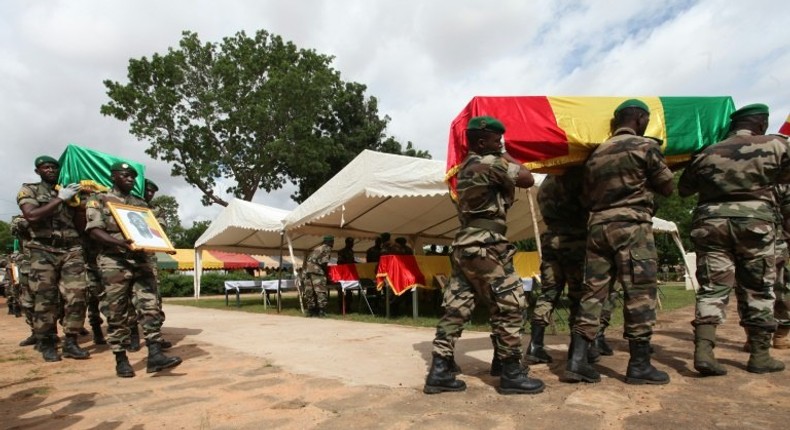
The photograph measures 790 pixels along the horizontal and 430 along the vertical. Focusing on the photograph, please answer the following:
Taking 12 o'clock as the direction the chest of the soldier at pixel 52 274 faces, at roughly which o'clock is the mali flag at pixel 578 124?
The mali flag is roughly at 12 o'clock from the soldier.

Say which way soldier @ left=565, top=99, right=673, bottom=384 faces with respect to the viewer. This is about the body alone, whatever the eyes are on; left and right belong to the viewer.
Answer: facing away from the viewer and to the right of the viewer

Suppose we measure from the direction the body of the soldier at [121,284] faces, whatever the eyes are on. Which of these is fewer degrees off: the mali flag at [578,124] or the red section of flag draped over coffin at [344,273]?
the mali flag

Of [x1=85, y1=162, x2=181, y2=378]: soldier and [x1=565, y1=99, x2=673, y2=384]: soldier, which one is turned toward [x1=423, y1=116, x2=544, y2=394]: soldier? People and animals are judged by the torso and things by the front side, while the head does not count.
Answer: [x1=85, y1=162, x2=181, y2=378]: soldier

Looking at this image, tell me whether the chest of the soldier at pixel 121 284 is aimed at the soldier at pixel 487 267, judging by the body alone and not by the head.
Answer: yes
